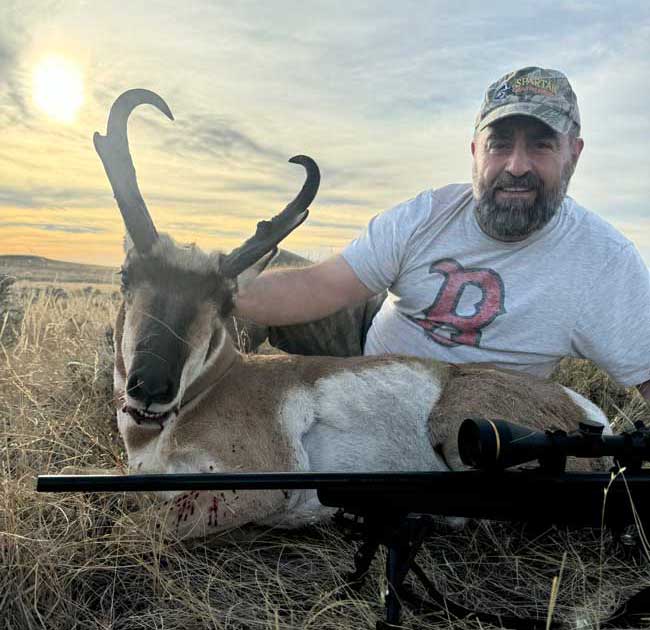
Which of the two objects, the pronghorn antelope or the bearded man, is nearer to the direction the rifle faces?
the pronghorn antelope

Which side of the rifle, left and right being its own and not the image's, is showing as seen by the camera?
left

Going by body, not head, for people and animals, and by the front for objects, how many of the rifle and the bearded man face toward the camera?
1

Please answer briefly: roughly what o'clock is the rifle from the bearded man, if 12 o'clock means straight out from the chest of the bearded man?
The rifle is roughly at 12 o'clock from the bearded man.

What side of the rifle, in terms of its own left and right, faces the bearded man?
right

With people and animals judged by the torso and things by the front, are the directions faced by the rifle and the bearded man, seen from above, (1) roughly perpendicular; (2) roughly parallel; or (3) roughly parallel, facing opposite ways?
roughly perpendicular
